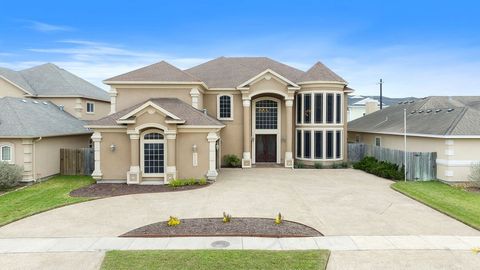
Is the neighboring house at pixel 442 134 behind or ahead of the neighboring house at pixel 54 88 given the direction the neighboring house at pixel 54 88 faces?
ahead

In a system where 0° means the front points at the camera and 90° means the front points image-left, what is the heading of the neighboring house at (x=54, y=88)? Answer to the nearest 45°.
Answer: approximately 0°

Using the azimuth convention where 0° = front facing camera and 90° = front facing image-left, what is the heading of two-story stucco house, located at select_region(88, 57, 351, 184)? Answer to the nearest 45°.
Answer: approximately 0°

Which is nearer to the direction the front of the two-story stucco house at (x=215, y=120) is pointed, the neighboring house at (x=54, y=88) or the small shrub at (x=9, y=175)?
the small shrub

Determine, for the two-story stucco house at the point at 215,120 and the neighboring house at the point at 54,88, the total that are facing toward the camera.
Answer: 2

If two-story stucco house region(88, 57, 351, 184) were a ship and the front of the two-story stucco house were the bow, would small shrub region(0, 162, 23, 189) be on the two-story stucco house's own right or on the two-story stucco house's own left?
on the two-story stucco house's own right

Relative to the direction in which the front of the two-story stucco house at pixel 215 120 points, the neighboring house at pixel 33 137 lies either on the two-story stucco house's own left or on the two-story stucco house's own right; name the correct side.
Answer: on the two-story stucco house's own right

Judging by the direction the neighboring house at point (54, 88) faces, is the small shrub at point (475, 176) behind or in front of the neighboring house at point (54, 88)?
in front

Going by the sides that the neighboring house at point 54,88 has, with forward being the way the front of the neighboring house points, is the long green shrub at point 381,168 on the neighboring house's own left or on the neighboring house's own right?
on the neighboring house's own left
